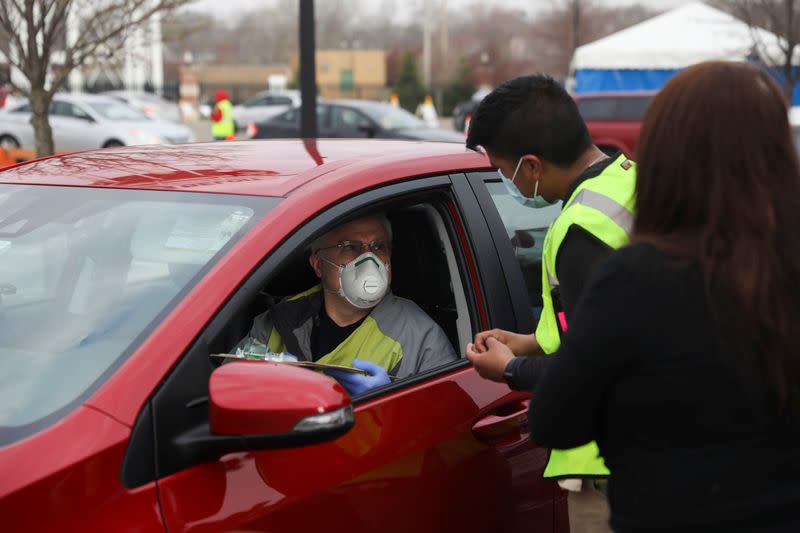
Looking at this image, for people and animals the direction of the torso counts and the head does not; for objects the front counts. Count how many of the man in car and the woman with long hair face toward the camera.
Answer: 1

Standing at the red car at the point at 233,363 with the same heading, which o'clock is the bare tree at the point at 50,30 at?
The bare tree is roughly at 4 o'clock from the red car.

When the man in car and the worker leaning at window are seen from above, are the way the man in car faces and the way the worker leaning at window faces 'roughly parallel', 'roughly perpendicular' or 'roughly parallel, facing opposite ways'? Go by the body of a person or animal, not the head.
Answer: roughly perpendicular

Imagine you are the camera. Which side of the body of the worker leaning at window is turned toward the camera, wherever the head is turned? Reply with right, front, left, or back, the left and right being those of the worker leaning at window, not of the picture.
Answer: left

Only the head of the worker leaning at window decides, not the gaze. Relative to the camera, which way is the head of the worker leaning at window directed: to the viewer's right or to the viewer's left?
to the viewer's left

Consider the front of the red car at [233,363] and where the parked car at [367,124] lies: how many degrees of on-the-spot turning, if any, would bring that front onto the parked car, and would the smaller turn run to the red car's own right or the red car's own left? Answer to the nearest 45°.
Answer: approximately 135° to the red car's own right

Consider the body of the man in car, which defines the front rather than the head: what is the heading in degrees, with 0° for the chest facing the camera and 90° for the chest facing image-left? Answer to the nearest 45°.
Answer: approximately 0°

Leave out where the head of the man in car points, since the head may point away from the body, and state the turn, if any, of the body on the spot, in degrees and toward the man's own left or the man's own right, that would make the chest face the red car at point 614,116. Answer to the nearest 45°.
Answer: approximately 180°

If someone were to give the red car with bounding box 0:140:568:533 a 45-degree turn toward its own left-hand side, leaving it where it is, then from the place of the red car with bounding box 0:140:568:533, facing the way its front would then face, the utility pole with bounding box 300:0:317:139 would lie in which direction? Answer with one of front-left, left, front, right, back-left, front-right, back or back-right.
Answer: back

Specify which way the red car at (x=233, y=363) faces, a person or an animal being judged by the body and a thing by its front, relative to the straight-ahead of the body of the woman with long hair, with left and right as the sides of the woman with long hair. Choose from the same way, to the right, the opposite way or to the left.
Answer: to the left

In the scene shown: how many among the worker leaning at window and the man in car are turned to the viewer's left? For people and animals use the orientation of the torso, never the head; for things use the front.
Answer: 1
